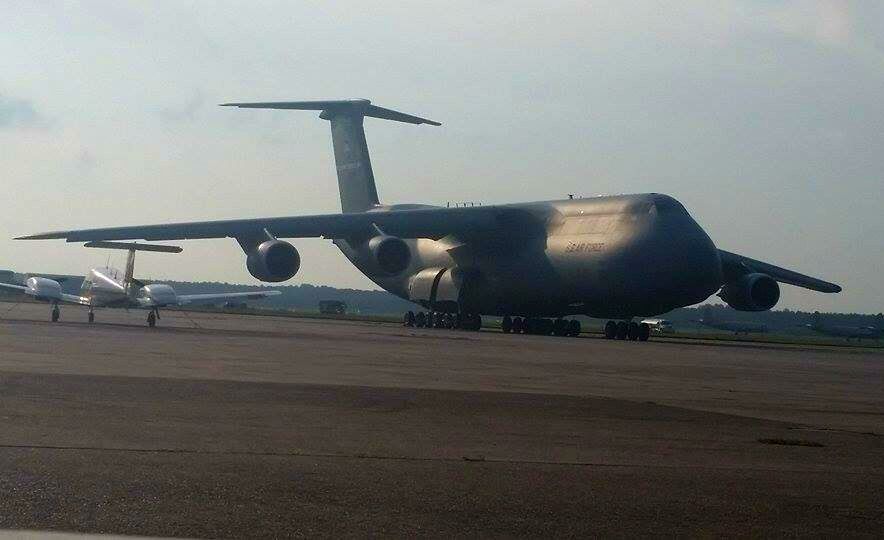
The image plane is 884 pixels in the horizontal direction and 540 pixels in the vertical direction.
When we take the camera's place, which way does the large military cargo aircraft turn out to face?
facing the viewer and to the right of the viewer

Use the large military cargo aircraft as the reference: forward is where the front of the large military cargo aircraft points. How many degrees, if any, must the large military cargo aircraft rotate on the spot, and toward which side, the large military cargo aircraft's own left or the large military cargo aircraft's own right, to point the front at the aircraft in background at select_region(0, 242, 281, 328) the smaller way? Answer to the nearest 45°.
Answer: approximately 135° to the large military cargo aircraft's own right
